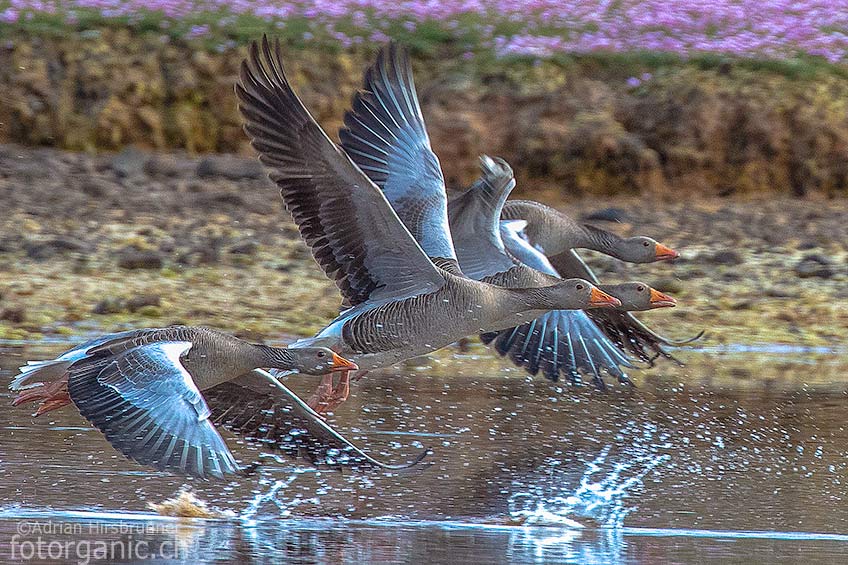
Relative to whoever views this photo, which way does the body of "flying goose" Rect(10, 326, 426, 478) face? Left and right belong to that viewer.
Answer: facing to the right of the viewer

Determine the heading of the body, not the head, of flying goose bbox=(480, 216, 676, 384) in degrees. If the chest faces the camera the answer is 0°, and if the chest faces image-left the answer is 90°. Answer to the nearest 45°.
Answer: approximately 270°

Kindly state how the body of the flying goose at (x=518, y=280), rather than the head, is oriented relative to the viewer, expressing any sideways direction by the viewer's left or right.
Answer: facing to the right of the viewer

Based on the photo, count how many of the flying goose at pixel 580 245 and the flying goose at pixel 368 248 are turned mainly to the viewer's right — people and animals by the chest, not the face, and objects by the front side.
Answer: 2

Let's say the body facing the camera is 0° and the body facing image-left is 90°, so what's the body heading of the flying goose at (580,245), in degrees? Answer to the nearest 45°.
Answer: approximately 270°

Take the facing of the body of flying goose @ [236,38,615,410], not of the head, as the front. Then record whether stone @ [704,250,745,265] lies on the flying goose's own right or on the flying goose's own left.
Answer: on the flying goose's own left

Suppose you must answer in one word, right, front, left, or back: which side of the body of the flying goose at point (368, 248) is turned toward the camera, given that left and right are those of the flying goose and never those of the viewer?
right

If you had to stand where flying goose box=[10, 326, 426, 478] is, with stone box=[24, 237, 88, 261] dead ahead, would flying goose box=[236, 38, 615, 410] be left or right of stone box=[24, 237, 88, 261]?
right
